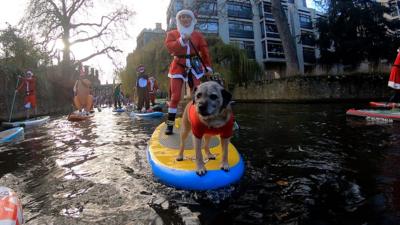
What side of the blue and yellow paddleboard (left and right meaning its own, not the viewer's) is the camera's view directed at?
front

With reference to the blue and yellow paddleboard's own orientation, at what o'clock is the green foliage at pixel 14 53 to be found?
The green foliage is roughly at 5 o'clock from the blue and yellow paddleboard.

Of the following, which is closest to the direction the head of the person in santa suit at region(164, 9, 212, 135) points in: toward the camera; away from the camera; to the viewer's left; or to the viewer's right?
toward the camera

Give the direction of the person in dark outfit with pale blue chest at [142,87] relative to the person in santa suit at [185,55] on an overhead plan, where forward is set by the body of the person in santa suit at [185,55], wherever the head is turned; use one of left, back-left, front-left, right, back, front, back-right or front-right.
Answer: back

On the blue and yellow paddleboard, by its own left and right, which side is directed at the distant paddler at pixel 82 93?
back

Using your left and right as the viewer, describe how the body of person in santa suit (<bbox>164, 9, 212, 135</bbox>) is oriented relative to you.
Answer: facing the viewer

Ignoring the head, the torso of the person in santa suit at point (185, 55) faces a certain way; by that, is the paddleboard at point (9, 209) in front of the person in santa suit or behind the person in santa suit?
in front

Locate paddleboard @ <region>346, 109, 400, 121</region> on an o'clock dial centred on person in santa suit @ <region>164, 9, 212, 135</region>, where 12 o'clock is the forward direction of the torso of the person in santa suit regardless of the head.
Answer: The paddleboard is roughly at 8 o'clock from the person in santa suit.

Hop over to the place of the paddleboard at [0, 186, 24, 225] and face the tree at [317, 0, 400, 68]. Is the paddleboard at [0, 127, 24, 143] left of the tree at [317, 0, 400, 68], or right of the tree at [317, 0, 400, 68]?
left

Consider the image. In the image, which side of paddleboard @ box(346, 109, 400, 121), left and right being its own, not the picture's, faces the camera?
left

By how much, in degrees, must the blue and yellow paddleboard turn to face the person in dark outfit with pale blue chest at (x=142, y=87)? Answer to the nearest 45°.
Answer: approximately 180°

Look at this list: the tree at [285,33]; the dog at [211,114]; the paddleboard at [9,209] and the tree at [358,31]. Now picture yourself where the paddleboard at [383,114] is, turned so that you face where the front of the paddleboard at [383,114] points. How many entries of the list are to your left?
2

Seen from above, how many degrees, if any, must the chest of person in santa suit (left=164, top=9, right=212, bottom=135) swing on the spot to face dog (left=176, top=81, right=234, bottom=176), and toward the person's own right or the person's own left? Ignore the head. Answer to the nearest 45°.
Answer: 0° — they already face it
